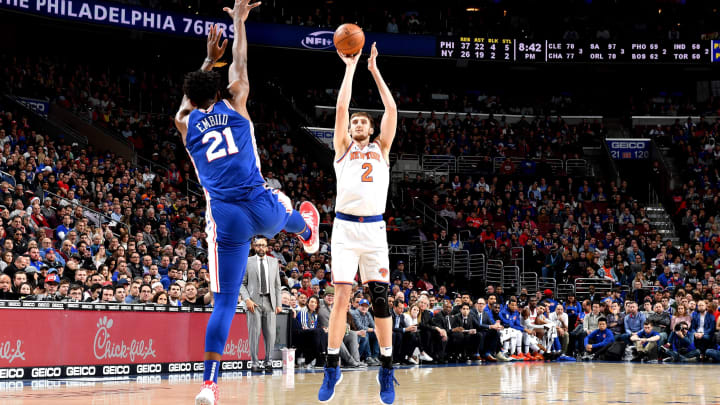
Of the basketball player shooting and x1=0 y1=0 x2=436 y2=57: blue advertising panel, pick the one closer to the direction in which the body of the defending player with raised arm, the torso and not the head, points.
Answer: the blue advertising panel

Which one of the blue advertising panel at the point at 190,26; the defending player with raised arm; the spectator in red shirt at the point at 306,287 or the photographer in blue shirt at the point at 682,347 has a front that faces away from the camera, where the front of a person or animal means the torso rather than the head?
the defending player with raised arm

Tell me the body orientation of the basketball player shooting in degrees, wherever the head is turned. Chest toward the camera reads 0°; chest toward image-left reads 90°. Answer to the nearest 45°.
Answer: approximately 0°

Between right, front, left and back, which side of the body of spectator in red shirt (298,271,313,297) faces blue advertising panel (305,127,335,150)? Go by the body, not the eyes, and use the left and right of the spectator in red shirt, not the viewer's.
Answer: back

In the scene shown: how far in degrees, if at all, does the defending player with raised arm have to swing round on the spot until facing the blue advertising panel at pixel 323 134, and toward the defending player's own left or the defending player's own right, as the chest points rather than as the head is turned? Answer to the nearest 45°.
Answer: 0° — they already face it

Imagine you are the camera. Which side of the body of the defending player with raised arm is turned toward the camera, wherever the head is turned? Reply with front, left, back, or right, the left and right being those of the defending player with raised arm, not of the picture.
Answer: back

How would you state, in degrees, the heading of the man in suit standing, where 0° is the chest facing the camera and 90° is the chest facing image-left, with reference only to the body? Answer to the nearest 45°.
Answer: approximately 0°

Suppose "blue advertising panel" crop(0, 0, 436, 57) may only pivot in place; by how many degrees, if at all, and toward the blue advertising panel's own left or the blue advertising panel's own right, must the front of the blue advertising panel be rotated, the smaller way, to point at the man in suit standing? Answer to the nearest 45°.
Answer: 0° — it already faces them

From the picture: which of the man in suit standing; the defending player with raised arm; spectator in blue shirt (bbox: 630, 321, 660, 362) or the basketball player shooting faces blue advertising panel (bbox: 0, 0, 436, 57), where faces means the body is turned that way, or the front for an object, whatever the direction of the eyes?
the defending player with raised arm

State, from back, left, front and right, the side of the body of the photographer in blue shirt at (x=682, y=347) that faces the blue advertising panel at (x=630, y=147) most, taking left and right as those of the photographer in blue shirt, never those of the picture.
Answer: back

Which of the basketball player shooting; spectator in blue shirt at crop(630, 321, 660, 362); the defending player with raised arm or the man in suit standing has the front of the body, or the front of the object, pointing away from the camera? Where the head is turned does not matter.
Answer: the defending player with raised arm

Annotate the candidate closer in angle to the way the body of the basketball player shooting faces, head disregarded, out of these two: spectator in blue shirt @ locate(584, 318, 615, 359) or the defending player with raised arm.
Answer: the defending player with raised arm

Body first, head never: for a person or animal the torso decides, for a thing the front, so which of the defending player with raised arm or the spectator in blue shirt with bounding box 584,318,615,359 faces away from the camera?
the defending player with raised arm
